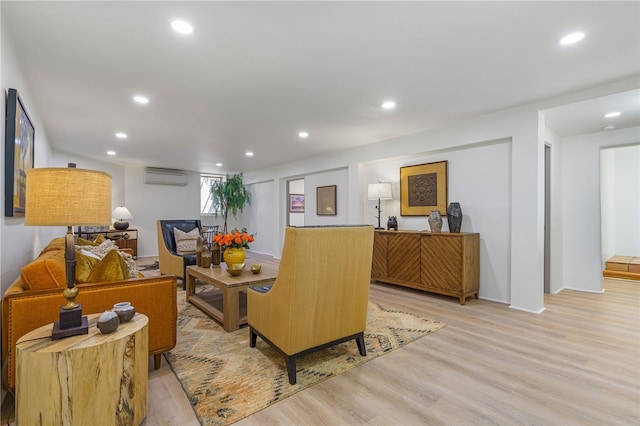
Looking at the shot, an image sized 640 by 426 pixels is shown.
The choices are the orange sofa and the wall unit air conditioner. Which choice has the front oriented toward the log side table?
the wall unit air conditioner

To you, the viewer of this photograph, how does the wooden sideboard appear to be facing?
facing the viewer and to the left of the viewer

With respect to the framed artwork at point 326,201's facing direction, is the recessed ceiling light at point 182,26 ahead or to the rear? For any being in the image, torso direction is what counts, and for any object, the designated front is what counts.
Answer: ahead

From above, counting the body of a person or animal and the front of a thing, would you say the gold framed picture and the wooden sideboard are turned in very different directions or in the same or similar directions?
same or similar directions

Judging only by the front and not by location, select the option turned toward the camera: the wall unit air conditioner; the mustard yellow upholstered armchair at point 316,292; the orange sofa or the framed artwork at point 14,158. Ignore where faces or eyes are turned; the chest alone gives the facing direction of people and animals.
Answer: the wall unit air conditioner

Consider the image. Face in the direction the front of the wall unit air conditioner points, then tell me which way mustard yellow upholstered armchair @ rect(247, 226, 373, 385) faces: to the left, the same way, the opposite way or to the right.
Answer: the opposite way

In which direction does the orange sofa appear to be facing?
to the viewer's right

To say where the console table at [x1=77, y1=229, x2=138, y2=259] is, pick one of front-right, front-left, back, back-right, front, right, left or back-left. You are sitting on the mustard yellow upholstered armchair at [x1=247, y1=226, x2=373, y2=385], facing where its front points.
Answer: front

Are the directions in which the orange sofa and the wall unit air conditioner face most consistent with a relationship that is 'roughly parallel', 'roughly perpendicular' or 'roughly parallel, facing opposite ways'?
roughly perpendicular

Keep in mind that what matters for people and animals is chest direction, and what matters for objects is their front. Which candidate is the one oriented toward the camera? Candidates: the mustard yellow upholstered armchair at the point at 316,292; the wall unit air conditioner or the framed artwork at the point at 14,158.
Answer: the wall unit air conditioner

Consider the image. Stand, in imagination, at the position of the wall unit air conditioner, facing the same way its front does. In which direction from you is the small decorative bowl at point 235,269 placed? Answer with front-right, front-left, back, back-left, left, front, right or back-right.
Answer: front

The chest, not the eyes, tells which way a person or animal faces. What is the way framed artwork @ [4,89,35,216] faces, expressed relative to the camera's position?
facing to the right of the viewer

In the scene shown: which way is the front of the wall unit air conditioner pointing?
toward the camera

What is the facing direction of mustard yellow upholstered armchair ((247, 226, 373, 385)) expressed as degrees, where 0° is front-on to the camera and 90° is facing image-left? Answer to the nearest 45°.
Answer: approximately 135°

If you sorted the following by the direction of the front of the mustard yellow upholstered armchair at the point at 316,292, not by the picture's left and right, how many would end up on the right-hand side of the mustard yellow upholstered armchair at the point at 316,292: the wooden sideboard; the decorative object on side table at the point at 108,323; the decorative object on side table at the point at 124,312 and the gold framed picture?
2

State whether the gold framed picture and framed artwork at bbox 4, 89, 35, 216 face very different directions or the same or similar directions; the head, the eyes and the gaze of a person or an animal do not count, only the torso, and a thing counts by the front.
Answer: very different directions

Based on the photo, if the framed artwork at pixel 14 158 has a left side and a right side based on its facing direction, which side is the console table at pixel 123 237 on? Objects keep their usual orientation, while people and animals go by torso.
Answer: on its left

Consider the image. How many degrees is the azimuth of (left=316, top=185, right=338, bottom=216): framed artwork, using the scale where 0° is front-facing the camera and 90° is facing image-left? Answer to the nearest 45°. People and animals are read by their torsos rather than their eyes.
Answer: approximately 45°
